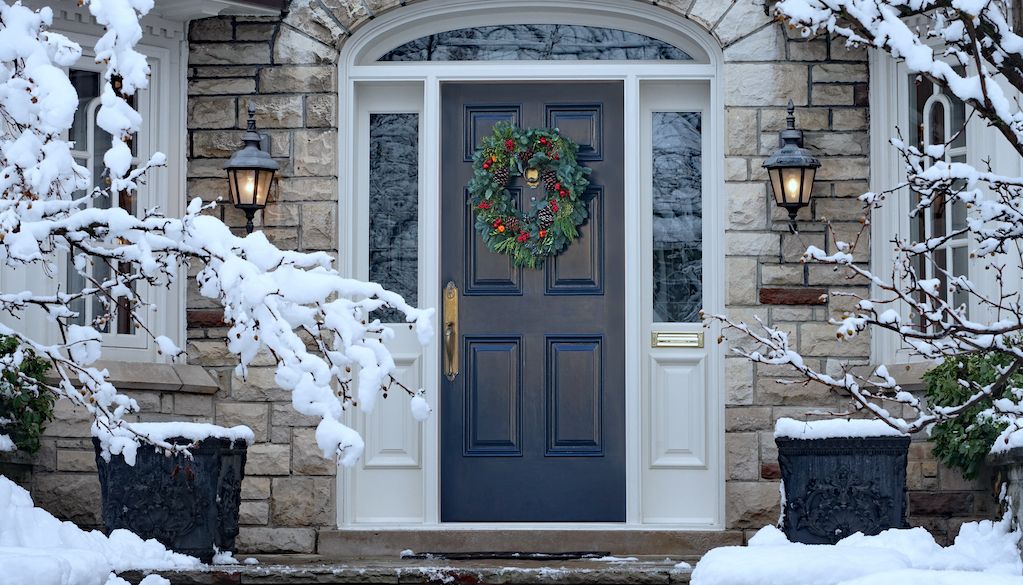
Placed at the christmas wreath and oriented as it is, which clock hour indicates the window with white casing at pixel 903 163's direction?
The window with white casing is roughly at 9 o'clock from the christmas wreath.

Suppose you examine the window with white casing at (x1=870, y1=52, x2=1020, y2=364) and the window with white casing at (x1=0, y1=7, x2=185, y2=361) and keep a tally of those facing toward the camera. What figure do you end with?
2

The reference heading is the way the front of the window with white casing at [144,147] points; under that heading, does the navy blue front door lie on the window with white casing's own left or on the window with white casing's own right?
on the window with white casing's own left

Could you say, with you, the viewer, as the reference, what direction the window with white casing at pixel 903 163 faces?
facing the viewer

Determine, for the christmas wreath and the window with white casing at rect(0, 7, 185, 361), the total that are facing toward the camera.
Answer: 2

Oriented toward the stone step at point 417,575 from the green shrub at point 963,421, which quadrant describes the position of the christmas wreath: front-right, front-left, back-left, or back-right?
front-right

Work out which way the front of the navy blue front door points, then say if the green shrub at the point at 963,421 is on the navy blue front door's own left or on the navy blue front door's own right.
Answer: on the navy blue front door's own left

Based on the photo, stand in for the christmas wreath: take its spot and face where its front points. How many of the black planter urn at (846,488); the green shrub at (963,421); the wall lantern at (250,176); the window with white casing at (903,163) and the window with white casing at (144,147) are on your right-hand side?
2

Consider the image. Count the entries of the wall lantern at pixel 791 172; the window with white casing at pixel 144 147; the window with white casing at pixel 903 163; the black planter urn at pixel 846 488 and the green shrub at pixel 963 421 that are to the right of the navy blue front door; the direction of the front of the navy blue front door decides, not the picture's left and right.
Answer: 1

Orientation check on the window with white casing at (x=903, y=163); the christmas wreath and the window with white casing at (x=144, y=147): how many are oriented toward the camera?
3

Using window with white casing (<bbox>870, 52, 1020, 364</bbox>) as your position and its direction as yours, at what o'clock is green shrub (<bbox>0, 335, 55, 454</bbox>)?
The green shrub is roughly at 2 o'clock from the window with white casing.

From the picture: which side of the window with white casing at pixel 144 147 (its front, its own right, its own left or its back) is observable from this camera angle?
front

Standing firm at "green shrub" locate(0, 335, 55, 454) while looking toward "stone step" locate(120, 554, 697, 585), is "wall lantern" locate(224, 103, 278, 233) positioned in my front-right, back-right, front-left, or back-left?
front-left

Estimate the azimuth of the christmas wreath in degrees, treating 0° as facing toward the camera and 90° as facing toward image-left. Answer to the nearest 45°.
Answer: approximately 0°

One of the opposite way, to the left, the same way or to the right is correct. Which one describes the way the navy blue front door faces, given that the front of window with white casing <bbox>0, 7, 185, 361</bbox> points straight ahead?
the same way

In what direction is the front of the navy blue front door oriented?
toward the camera

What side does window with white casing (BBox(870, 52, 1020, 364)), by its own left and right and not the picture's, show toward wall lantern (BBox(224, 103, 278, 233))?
right
